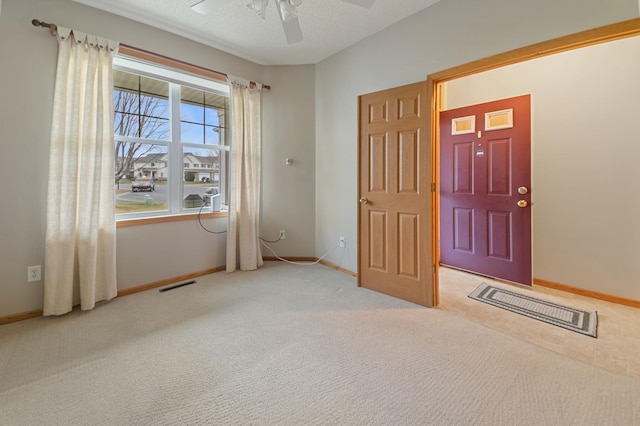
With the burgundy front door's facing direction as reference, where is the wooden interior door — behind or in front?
in front

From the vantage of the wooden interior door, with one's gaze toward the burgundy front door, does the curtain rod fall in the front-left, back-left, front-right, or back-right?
back-left

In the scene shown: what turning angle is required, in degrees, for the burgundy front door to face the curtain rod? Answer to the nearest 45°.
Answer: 0° — it already faces it

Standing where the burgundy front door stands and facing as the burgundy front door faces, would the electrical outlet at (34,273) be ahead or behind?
ahead

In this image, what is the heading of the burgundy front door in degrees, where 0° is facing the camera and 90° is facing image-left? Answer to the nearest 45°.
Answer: approximately 45°

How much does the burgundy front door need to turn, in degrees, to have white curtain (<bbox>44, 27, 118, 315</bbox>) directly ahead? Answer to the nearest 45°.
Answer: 0° — it already faces it
